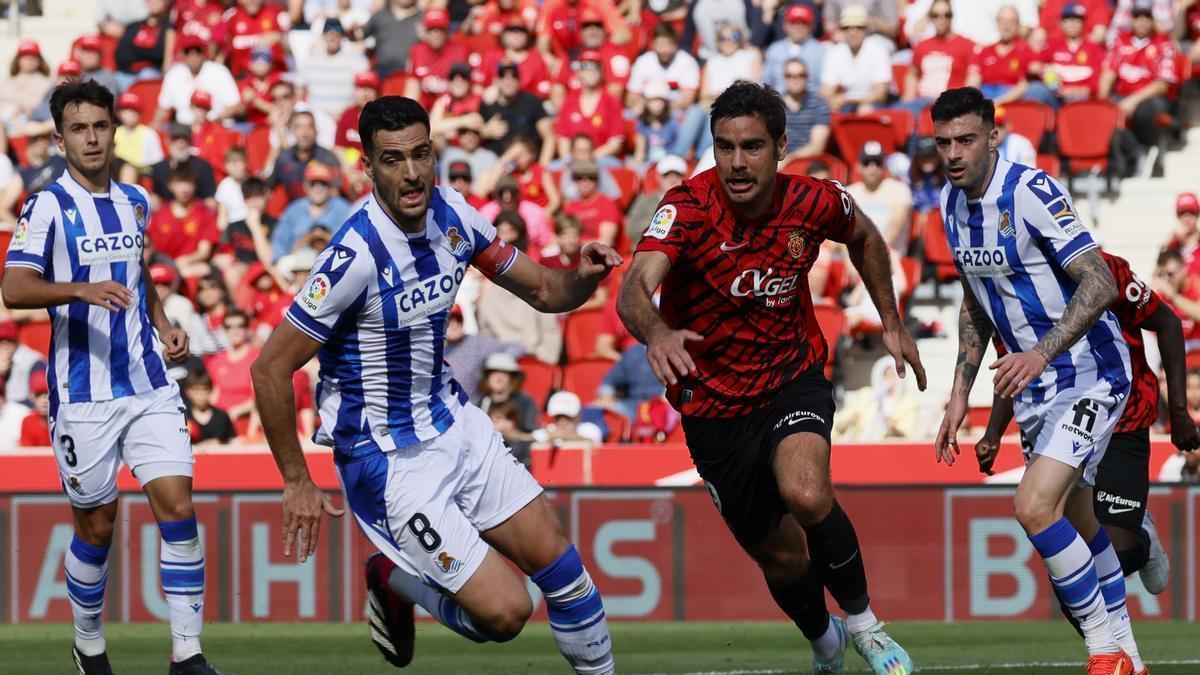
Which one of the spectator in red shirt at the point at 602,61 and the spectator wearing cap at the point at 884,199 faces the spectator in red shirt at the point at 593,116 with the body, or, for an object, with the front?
the spectator in red shirt at the point at 602,61

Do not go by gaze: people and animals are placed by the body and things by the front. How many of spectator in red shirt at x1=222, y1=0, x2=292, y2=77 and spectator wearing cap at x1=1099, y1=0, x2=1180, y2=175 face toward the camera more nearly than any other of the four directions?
2

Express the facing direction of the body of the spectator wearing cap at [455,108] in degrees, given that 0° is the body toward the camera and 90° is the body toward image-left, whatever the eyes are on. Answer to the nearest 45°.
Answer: approximately 0°
